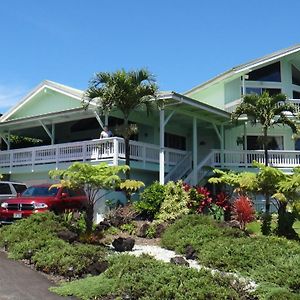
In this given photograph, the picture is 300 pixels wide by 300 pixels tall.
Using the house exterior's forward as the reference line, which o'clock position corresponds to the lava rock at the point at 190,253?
The lava rock is roughly at 12 o'clock from the house exterior.

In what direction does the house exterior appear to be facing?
toward the camera

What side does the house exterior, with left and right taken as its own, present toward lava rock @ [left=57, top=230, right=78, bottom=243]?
front

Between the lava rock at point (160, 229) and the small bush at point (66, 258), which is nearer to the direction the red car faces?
the small bush

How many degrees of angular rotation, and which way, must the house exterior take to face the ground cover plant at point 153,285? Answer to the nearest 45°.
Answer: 0° — it already faces it

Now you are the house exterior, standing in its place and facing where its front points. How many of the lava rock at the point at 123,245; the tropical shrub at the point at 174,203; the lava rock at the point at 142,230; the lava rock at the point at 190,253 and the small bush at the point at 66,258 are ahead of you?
5

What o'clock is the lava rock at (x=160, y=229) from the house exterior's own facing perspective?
The lava rock is roughly at 12 o'clock from the house exterior.

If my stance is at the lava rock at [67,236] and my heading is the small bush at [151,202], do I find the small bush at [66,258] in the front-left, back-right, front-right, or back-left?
back-right

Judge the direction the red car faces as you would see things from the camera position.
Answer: facing the viewer and to the left of the viewer

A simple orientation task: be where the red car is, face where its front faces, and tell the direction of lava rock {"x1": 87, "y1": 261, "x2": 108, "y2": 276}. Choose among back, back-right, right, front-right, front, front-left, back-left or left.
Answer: front-left

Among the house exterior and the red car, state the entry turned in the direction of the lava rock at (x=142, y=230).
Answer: the house exterior

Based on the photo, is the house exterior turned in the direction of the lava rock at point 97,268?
yes

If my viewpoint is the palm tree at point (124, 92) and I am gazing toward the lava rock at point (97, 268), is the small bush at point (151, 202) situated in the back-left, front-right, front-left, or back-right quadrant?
front-left

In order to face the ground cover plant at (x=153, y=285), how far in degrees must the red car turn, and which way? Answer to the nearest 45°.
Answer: approximately 45° to its left

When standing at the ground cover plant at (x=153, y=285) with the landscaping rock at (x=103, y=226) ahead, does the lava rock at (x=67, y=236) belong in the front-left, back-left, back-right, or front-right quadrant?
front-left

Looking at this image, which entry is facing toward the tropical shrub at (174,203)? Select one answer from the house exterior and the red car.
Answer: the house exterior
